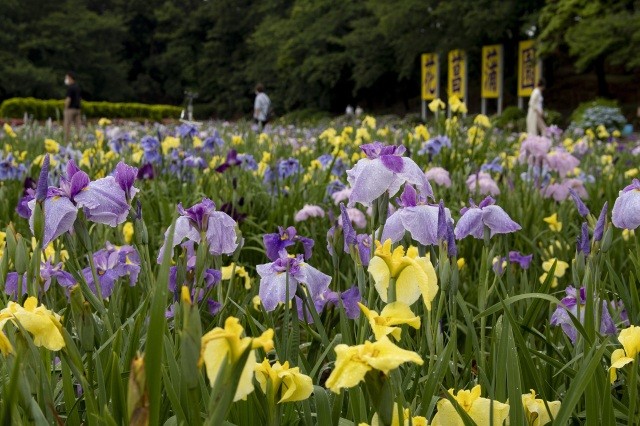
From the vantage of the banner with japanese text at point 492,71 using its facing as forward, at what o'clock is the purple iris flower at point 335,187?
The purple iris flower is roughly at 12 o'clock from the banner with japanese text.

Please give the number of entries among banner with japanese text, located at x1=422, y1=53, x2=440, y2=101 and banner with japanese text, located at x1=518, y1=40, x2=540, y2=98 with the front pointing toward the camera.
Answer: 2

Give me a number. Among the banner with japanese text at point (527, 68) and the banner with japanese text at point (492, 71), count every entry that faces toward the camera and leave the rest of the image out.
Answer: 2

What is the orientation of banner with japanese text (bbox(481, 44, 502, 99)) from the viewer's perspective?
toward the camera

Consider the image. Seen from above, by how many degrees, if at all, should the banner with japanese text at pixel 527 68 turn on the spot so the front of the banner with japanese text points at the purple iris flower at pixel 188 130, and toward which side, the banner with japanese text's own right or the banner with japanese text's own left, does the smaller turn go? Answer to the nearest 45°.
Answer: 0° — it already faces it

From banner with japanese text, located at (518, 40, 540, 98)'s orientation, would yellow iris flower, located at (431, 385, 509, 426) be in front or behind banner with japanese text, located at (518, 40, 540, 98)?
in front

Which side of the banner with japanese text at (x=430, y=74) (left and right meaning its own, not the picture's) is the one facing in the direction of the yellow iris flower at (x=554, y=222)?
front

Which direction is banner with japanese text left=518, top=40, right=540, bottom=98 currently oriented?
toward the camera

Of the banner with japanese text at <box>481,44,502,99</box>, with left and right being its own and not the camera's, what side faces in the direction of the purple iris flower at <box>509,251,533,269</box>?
front

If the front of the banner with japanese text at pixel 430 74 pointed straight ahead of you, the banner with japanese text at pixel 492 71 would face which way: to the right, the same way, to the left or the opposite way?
the same way

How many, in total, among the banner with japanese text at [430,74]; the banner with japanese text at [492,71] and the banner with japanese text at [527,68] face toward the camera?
3

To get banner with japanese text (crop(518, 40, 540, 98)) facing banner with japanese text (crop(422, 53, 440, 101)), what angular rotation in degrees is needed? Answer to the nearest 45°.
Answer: approximately 135° to its right

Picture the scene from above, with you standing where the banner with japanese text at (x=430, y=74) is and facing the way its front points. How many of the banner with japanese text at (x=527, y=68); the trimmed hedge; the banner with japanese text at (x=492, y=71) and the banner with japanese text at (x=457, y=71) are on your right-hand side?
1

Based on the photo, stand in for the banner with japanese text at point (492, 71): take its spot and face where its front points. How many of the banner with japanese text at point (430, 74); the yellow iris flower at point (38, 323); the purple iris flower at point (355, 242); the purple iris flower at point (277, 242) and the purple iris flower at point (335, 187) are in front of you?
4

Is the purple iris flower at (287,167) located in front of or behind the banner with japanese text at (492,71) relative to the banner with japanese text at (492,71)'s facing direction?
in front

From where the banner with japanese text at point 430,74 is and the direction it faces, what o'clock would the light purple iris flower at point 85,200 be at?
The light purple iris flower is roughly at 12 o'clock from the banner with japanese text.

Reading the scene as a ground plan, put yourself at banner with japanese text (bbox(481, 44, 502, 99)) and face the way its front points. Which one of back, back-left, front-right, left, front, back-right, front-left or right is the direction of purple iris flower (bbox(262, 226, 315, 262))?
front

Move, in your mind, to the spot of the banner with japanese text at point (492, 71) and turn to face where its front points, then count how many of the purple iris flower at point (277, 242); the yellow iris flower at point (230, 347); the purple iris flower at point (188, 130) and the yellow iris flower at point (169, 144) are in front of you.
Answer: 4

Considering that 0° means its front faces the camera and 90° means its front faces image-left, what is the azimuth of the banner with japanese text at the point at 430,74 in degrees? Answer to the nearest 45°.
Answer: approximately 0°

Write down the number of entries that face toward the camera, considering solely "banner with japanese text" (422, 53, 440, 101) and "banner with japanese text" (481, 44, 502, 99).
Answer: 2

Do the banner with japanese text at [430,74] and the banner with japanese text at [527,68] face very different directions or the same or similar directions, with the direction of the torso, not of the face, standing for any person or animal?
same or similar directions
